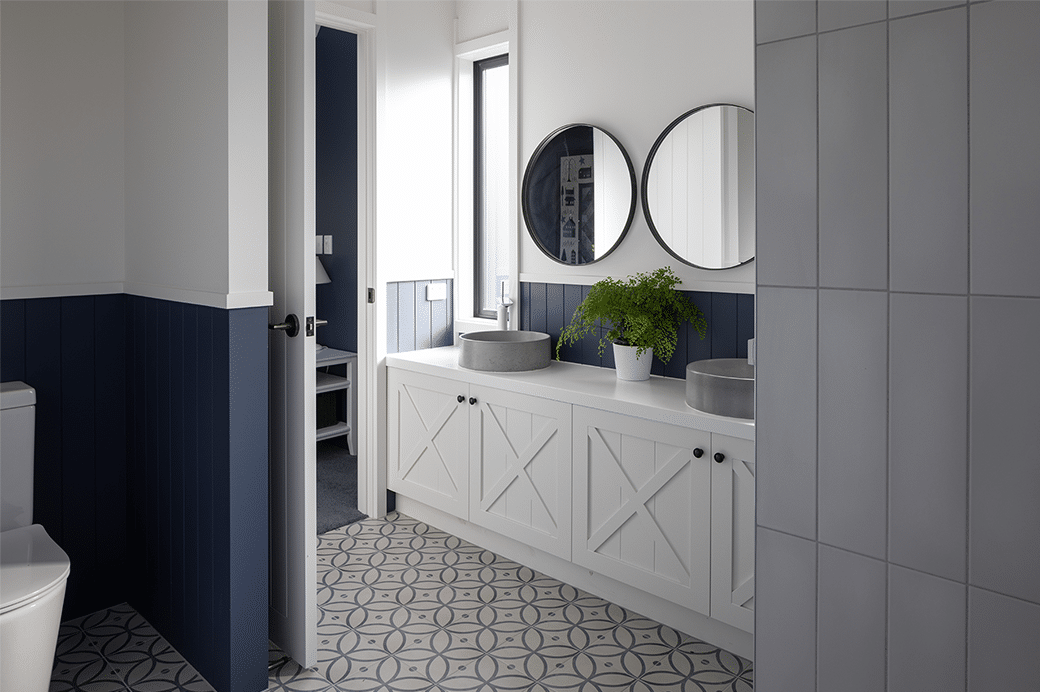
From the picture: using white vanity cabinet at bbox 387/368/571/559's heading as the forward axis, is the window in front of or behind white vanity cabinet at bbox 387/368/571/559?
behind

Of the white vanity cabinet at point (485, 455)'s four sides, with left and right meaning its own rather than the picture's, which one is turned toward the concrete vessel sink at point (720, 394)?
left

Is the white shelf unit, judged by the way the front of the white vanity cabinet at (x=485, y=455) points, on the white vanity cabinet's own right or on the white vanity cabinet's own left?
on the white vanity cabinet's own right

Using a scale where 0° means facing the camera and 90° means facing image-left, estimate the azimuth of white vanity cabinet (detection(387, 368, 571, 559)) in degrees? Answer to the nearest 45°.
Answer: approximately 45°
